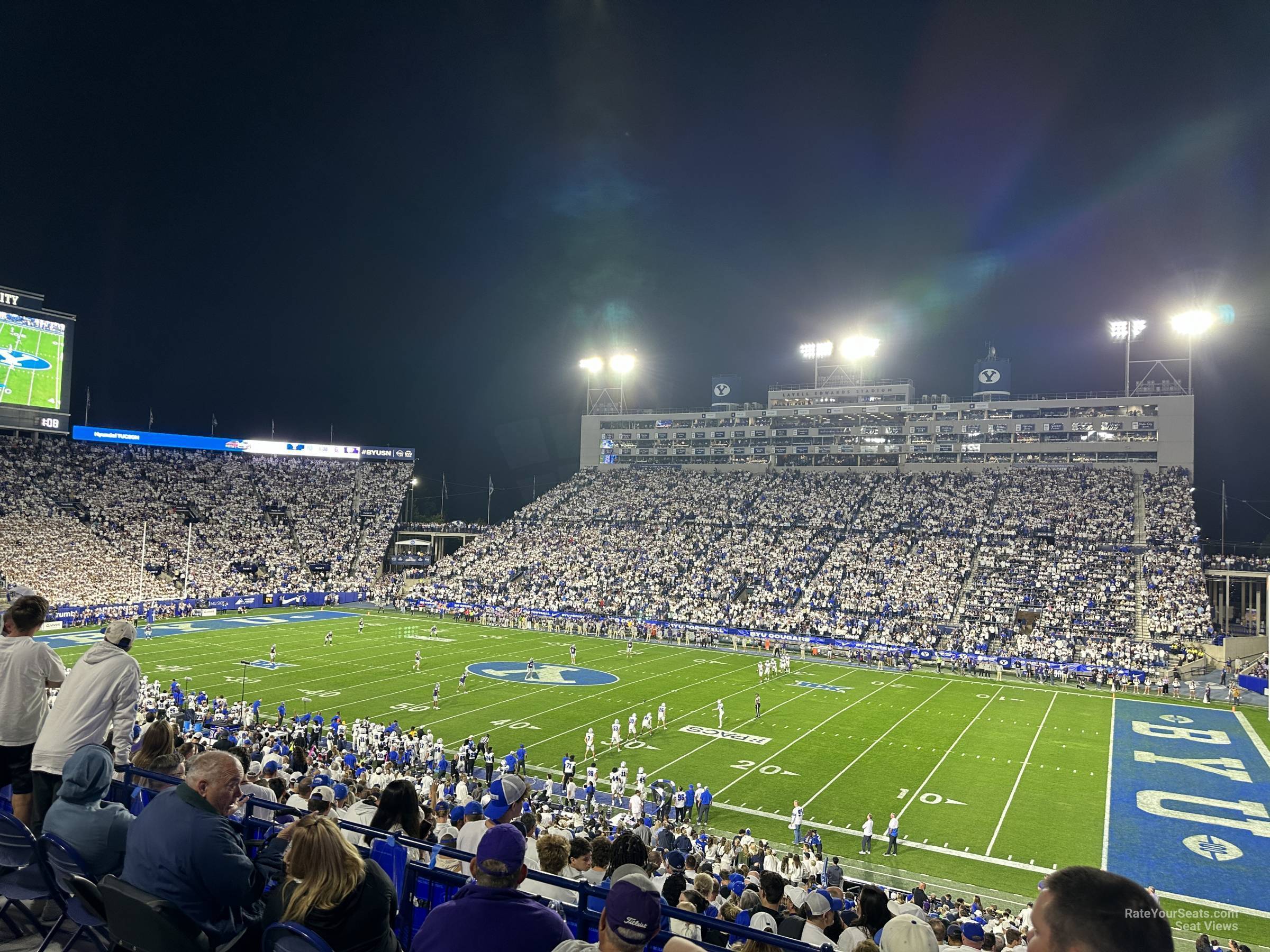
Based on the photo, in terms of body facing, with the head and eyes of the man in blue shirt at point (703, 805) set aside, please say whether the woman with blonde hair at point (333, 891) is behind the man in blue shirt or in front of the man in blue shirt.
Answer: behind

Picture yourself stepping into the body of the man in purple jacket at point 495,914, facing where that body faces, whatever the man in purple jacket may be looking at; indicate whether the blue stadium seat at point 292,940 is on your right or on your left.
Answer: on your left

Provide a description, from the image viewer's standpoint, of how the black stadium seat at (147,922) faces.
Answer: facing away from the viewer and to the right of the viewer

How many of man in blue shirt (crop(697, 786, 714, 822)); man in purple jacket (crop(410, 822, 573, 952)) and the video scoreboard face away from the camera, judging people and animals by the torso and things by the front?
2

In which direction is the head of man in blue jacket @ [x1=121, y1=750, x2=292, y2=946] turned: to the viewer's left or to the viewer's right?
to the viewer's right

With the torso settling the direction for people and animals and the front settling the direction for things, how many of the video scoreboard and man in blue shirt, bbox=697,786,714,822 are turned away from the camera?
1

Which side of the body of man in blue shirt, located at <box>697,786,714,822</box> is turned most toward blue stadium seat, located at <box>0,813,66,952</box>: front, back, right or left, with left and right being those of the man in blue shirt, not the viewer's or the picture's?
back

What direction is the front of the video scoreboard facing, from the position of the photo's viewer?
facing the viewer and to the right of the viewer

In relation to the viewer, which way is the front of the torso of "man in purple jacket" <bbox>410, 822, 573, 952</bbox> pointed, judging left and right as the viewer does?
facing away from the viewer

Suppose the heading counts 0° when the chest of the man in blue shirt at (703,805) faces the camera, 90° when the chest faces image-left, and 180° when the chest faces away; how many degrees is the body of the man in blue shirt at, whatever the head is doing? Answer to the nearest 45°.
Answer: approximately 180°

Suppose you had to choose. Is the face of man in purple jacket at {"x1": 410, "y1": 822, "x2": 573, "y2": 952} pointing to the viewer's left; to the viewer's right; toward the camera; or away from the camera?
away from the camera

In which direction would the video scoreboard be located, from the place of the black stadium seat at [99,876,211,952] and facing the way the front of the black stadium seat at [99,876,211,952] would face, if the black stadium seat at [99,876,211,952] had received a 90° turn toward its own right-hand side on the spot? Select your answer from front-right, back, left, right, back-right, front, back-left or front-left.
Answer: back-left

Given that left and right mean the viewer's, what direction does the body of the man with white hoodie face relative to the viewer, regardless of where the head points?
facing away from the viewer and to the right of the viewer

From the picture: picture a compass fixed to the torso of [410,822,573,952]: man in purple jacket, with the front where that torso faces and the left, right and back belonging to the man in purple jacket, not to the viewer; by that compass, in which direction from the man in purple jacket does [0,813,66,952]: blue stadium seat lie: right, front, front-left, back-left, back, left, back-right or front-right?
front-left

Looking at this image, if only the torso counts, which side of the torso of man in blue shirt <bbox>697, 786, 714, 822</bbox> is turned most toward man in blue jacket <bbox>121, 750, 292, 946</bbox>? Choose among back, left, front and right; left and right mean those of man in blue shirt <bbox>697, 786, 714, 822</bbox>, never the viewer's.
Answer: back
